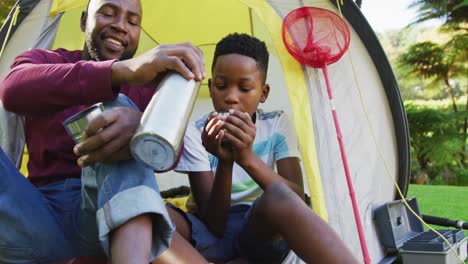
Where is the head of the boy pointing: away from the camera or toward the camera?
toward the camera

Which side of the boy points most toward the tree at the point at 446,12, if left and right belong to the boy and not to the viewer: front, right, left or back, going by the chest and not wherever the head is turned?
back

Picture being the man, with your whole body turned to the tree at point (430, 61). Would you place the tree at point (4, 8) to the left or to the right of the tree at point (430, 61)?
left

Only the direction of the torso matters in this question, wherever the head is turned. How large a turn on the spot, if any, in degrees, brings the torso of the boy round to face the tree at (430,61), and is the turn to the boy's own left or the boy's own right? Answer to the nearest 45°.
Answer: approximately 180°

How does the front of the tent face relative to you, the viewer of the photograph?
facing the viewer

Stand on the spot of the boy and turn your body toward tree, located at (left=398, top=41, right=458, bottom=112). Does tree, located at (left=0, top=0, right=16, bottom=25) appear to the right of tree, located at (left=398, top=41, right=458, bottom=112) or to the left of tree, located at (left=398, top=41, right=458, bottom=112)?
left

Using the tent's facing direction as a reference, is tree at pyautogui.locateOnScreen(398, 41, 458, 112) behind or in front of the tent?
behind

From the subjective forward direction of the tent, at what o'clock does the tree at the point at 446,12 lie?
The tree is roughly at 7 o'clock from the tent.
